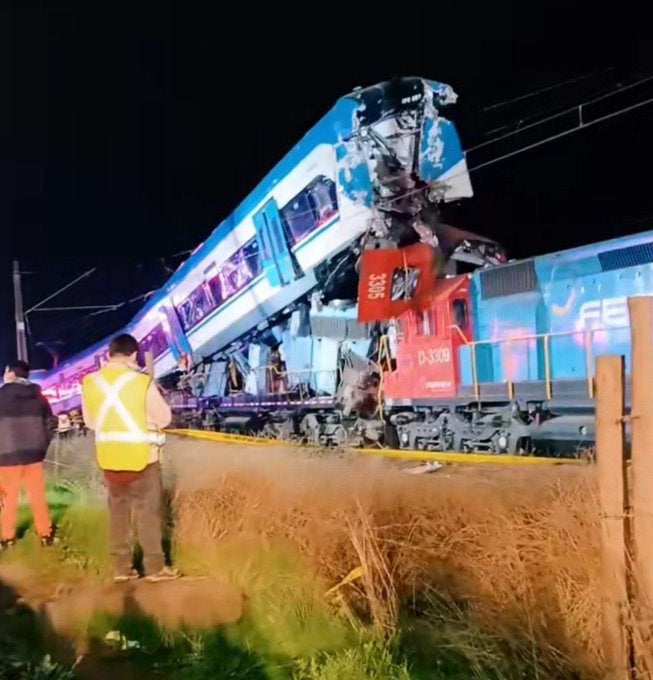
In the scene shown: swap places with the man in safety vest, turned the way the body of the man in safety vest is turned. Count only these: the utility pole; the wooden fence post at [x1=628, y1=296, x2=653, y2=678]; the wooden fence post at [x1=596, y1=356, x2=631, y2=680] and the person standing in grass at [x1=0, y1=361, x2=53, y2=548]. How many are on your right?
2

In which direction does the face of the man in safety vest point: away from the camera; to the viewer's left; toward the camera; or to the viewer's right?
away from the camera

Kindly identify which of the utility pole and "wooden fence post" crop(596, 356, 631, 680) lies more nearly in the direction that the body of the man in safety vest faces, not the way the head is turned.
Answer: the utility pole

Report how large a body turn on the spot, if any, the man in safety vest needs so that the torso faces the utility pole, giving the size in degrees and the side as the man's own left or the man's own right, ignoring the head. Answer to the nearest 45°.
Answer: approximately 45° to the man's own left

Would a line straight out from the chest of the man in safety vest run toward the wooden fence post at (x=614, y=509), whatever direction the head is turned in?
no

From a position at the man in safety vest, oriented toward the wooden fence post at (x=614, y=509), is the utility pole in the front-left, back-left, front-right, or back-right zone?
back-left

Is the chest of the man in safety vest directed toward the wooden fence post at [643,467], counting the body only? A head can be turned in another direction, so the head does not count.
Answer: no

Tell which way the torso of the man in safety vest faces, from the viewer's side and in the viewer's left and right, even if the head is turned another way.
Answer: facing away from the viewer and to the right of the viewer

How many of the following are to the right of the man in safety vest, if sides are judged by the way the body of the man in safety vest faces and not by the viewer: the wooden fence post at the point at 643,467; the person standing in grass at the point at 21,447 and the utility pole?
1

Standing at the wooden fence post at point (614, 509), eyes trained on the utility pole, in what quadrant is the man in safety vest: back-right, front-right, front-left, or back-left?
front-left

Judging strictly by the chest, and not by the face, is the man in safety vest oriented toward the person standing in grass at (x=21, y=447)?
no

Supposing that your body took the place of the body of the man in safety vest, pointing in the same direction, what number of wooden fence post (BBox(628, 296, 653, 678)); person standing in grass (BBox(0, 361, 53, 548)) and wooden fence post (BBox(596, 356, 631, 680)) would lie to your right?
2

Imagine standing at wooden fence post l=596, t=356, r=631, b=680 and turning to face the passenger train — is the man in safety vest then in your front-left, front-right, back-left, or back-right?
front-left

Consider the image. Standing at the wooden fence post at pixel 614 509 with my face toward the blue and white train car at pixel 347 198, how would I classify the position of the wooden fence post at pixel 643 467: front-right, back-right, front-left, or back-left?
back-right

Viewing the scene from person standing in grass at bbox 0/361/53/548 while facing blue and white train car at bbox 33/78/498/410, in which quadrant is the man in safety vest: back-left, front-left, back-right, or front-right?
back-right

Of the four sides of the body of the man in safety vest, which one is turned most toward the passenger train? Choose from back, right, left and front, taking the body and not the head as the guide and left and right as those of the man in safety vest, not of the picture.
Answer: front
